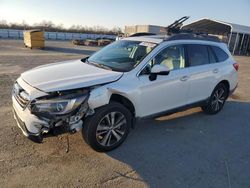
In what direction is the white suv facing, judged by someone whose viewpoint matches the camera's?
facing the viewer and to the left of the viewer

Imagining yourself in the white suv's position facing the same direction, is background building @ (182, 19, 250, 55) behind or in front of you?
behind
